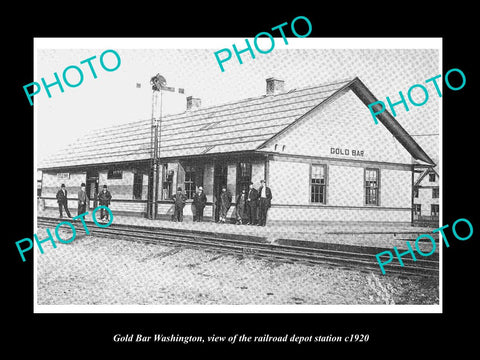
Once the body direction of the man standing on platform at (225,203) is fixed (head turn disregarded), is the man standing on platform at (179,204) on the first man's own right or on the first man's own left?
on the first man's own right

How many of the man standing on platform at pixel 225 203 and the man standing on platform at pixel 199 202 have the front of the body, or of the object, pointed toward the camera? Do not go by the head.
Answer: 2

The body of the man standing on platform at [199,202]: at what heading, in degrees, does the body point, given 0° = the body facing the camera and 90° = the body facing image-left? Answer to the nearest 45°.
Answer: approximately 0°

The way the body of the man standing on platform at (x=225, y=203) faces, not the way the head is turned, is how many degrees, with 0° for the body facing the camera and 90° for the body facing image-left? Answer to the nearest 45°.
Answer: approximately 0°

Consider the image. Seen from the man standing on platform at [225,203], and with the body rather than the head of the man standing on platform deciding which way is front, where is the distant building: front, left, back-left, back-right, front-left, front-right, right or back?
back-left
